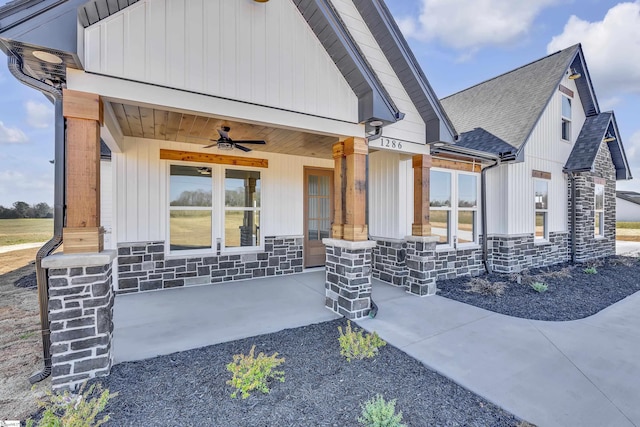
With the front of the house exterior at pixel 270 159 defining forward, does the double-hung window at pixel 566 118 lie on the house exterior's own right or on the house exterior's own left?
on the house exterior's own left

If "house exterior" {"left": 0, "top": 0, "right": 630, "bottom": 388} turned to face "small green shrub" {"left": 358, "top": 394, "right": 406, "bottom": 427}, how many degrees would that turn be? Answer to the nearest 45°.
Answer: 0° — it already faces it

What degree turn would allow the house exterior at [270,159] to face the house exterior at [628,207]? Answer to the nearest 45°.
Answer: approximately 90° to its left

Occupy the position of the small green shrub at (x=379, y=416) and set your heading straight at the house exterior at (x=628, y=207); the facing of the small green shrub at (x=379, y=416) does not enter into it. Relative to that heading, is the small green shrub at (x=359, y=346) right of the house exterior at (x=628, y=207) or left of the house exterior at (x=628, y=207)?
left

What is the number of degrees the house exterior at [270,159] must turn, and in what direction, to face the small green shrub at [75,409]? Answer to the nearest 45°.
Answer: approximately 45° to its right

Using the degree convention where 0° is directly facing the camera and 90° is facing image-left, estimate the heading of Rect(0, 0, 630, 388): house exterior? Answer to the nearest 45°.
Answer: approximately 315°

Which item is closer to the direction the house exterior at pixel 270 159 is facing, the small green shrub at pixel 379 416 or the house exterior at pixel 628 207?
the small green shrub
